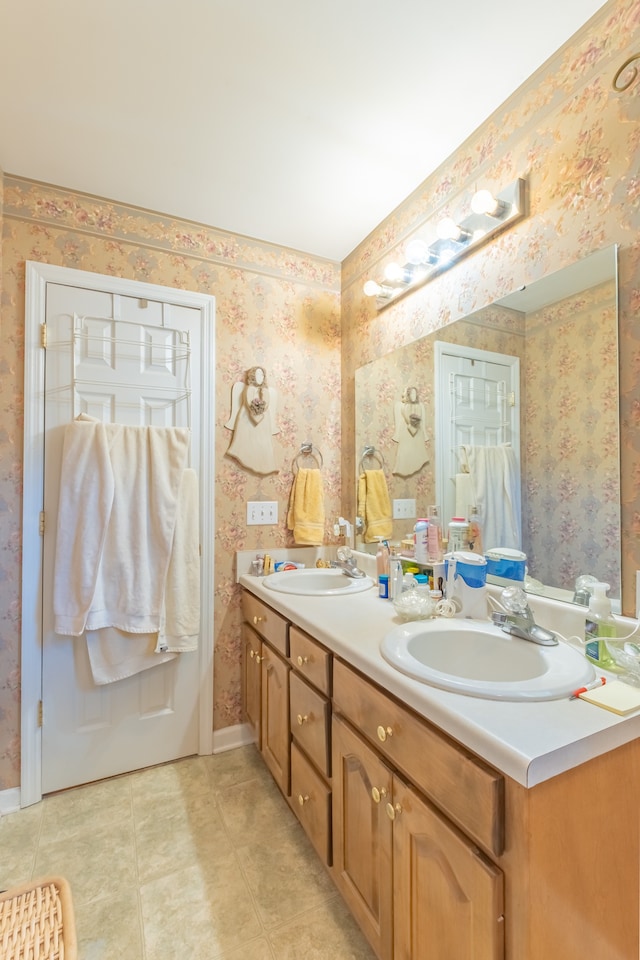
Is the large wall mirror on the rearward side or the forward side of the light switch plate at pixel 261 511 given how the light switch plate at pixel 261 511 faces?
on the forward side

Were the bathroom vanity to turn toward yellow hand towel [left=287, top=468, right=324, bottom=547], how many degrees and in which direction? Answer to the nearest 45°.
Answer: approximately 90° to its right

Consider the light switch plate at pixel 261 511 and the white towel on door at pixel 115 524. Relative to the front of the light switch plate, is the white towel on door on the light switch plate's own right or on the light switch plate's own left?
on the light switch plate's own right

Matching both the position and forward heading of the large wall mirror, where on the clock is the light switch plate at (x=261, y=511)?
The light switch plate is roughly at 2 o'clock from the large wall mirror.

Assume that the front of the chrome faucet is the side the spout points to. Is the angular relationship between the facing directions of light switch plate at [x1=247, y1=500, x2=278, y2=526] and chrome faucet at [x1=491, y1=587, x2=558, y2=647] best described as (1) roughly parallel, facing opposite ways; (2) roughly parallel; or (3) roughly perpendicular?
roughly perpendicular

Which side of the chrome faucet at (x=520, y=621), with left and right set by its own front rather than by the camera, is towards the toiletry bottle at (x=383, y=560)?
right

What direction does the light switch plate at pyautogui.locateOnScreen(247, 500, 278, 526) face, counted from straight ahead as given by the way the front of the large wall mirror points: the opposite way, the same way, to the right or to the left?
to the left

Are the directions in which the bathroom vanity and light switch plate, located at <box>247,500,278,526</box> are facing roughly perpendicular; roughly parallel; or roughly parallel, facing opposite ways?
roughly perpendicular
